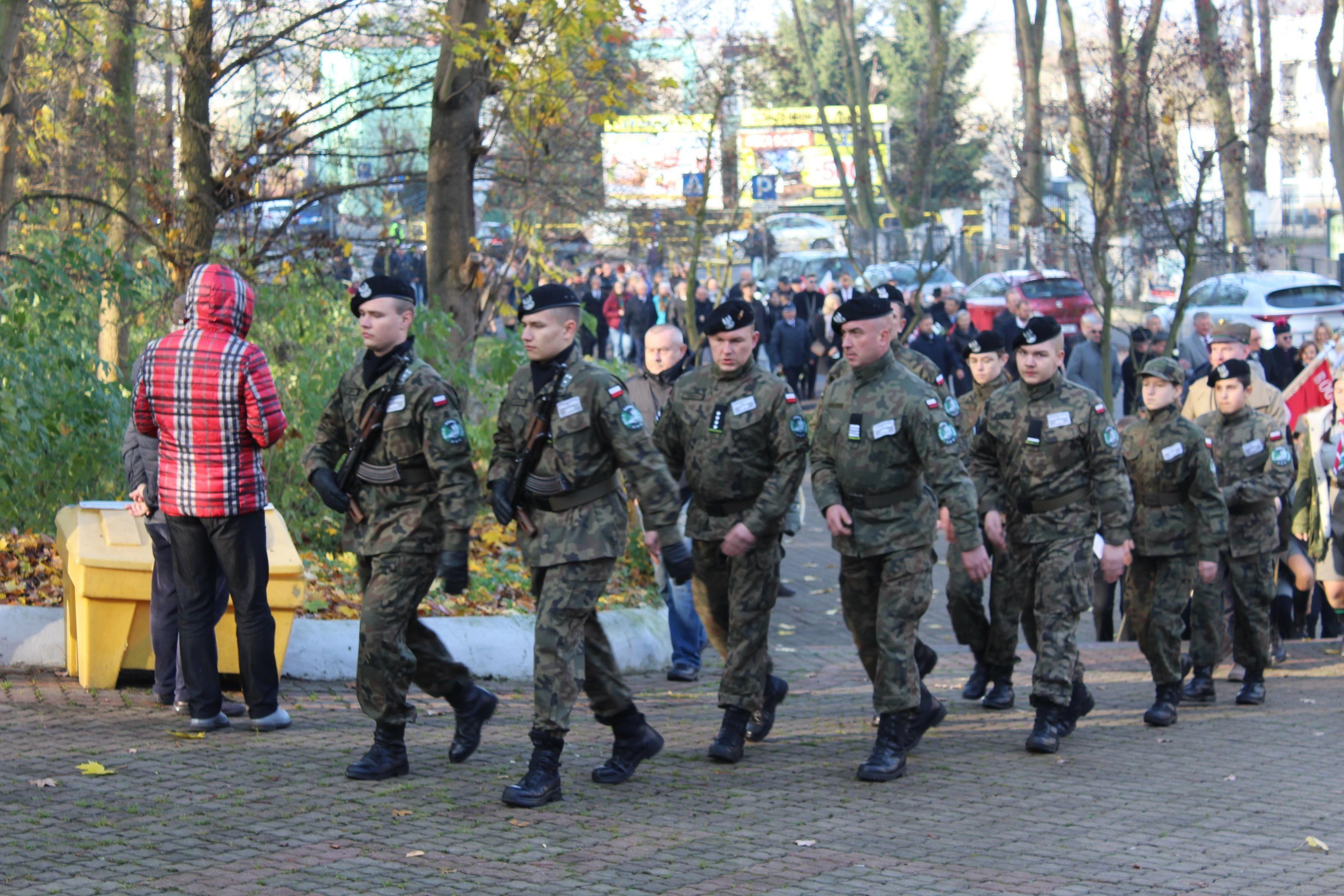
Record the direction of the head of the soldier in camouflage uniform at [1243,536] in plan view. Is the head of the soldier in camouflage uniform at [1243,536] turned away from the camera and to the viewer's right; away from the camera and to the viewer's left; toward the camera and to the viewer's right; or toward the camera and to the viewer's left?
toward the camera and to the viewer's left

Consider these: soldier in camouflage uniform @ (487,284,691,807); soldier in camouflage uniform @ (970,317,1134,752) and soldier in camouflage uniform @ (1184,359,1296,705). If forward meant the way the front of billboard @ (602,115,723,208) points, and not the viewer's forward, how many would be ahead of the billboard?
3

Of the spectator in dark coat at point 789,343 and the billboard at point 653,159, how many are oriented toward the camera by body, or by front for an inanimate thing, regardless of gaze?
2

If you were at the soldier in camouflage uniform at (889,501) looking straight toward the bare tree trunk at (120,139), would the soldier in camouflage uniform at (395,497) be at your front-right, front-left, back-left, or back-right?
front-left

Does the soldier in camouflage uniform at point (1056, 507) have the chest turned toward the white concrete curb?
no

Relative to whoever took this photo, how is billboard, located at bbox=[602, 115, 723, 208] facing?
facing the viewer

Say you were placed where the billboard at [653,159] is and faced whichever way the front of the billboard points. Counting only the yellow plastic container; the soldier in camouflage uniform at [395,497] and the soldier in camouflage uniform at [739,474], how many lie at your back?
0

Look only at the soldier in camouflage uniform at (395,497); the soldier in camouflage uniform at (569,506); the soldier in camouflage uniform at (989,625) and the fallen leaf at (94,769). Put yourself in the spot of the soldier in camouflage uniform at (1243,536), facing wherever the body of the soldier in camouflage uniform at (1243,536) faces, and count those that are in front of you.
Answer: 4

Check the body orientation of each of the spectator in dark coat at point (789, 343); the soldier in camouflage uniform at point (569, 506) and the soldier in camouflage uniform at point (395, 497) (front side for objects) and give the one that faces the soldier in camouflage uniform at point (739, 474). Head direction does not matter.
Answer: the spectator in dark coat

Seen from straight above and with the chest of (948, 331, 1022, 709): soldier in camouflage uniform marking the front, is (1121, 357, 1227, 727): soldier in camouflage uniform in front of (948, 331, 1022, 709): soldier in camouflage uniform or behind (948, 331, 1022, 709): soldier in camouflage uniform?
behind

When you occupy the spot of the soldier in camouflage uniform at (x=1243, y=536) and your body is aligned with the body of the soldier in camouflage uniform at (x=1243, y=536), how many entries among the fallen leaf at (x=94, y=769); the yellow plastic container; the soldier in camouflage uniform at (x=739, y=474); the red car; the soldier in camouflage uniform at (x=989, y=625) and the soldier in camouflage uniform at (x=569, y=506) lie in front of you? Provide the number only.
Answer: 5

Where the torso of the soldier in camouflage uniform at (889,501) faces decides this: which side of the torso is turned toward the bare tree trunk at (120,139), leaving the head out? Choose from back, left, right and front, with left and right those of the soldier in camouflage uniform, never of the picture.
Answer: right

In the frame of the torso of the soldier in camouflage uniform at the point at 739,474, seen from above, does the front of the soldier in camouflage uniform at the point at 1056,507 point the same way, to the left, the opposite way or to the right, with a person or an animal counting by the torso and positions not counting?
the same way

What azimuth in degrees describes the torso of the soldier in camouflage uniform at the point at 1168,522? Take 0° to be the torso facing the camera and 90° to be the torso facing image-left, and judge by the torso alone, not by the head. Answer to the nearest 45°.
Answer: approximately 45°

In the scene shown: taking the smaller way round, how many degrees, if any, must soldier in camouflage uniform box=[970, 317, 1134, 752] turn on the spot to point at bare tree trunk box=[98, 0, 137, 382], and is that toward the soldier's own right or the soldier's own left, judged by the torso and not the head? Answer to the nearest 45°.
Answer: approximately 90° to the soldier's own right

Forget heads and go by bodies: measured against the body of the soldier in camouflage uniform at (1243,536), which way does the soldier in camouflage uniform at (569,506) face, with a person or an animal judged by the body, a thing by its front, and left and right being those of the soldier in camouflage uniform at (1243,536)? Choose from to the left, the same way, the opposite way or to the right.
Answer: the same way

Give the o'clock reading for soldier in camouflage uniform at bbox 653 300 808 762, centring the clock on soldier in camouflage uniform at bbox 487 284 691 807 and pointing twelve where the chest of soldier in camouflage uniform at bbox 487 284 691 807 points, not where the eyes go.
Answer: soldier in camouflage uniform at bbox 653 300 808 762 is roughly at 6 o'clock from soldier in camouflage uniform at bbox 487 284 691 807.

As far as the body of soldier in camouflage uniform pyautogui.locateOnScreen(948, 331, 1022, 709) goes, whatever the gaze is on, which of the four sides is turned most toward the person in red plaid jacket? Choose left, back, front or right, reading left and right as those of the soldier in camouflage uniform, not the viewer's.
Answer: front

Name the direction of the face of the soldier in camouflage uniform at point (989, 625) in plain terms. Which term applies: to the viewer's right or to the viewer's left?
to the viewer's left
